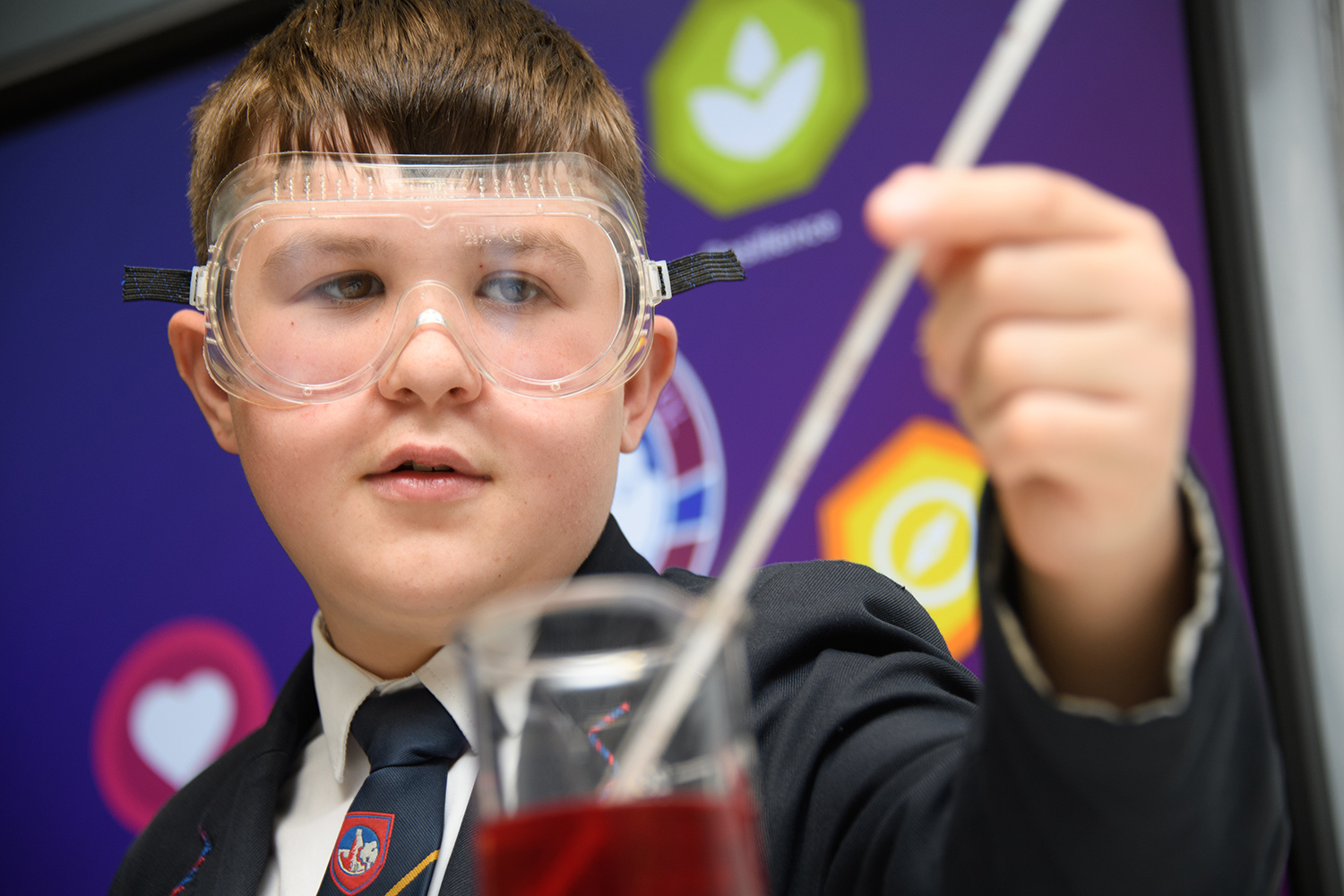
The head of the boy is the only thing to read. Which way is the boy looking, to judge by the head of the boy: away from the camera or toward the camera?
toward the camera

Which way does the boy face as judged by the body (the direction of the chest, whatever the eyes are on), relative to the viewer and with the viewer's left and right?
facing the viewer
